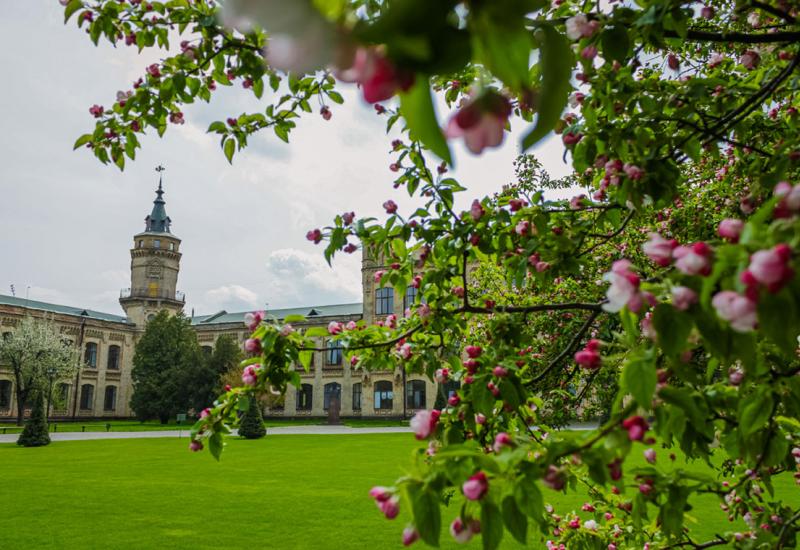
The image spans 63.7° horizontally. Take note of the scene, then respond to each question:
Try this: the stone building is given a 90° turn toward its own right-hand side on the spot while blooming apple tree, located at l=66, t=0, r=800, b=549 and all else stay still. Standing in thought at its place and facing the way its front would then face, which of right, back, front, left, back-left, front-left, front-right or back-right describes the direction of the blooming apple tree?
left

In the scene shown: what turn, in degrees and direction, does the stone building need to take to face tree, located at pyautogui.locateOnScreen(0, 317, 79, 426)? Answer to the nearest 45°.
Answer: approximately 45° to its right

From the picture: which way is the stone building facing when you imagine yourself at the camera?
facing the viewer

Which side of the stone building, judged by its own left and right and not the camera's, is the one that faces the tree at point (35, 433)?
front
